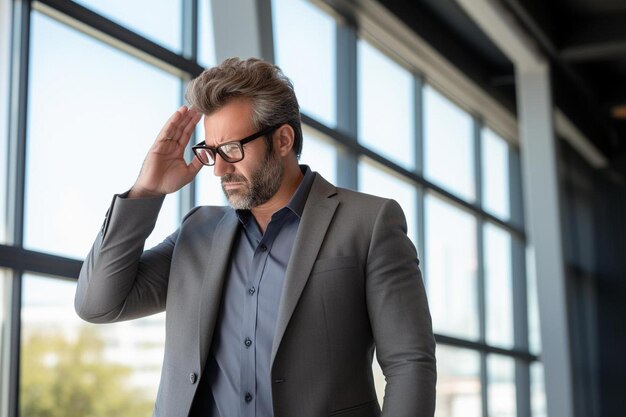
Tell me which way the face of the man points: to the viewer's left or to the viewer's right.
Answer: to the viewer's left

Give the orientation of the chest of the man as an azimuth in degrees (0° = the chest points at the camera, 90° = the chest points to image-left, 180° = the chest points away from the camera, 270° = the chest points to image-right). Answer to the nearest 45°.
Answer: approximately 45°
